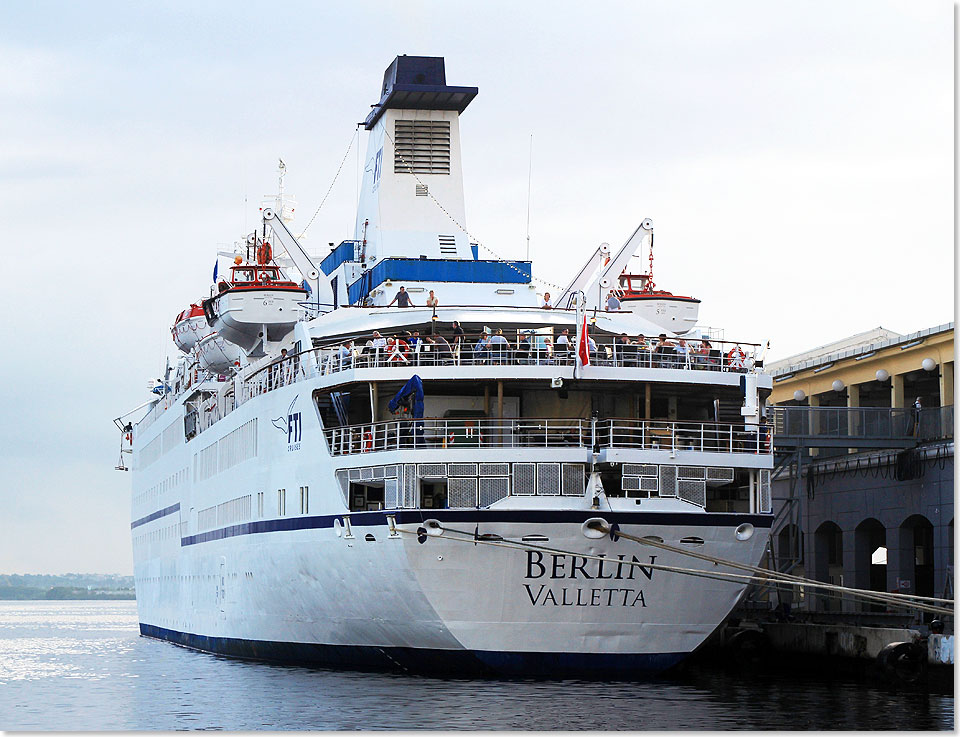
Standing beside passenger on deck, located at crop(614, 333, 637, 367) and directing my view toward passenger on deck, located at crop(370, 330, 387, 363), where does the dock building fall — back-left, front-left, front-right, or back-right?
back-right

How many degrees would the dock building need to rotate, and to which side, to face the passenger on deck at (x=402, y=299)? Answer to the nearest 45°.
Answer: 0° — it already faces them

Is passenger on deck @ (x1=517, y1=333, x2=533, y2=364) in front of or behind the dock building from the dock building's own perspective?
in front

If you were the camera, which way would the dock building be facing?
facing the viewer and to the left of the viewer

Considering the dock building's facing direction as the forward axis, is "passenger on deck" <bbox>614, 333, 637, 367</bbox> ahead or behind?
ahead

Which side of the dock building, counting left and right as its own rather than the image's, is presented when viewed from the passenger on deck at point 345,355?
front

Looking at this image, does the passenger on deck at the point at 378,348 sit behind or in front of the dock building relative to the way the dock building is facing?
in front

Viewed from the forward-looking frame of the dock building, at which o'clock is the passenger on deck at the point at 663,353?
The passenger on deck is roughly at 11 o'clock from the dock building.
